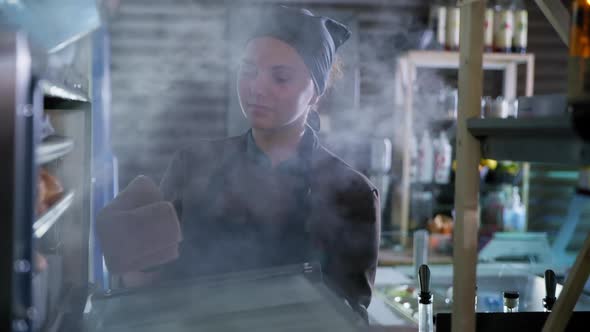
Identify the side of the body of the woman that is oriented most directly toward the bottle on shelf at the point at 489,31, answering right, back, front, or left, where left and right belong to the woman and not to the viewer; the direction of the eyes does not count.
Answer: back

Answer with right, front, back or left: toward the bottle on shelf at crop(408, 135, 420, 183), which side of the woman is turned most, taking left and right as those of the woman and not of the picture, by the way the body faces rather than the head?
back

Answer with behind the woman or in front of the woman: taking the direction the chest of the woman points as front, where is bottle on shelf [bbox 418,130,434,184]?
behind

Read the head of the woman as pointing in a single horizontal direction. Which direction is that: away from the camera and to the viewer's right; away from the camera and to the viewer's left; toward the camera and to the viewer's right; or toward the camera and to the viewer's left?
toward the camera and to the viewer's left

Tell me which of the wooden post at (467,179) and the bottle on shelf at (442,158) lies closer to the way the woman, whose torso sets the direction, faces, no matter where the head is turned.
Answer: the wooden post

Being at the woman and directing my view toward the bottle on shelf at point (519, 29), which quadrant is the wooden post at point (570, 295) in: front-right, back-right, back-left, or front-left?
back-right

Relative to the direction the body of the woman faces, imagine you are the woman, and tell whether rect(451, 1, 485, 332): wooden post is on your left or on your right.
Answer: on your left

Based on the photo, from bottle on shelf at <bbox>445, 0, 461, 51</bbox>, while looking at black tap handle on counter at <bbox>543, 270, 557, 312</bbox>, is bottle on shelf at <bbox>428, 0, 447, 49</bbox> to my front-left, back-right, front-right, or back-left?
back-right

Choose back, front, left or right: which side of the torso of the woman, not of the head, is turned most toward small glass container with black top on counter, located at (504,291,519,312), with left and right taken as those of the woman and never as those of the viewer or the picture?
left

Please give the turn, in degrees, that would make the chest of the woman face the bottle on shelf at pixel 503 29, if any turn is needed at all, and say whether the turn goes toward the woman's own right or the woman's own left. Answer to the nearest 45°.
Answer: approximately 180°

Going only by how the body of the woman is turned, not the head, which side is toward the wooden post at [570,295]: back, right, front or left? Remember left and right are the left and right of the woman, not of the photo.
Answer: left
